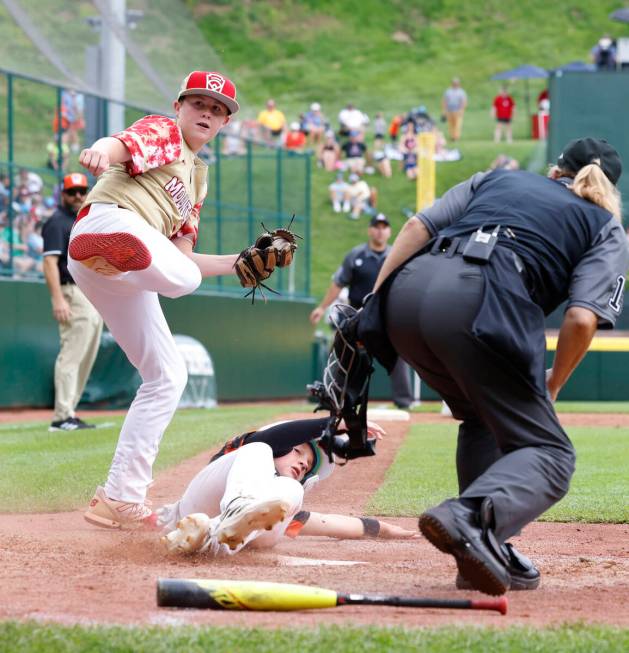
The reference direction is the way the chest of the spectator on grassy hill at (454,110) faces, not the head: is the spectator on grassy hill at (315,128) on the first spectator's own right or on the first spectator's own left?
on the first spectator's own right

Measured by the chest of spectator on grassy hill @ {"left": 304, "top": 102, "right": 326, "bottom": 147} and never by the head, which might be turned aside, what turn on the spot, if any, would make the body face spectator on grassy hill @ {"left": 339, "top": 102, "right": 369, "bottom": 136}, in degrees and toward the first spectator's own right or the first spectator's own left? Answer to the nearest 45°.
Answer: approximately 90° to the first spectator's own left

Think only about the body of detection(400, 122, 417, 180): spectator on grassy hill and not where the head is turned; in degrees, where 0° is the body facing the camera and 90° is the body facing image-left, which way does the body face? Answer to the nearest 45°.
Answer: approximately 0°

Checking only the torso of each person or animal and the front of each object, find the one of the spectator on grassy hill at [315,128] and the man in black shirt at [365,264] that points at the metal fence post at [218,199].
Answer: the spectator on grassy hill

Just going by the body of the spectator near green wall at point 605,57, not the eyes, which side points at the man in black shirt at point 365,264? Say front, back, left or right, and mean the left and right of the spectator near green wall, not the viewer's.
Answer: front

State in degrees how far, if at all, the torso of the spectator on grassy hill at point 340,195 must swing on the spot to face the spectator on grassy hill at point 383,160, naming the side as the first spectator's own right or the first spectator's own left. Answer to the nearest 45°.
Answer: approximately 135° to the first spectator's own left

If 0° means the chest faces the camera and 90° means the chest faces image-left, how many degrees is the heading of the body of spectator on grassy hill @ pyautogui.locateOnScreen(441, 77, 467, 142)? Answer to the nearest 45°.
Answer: approximately 0°
